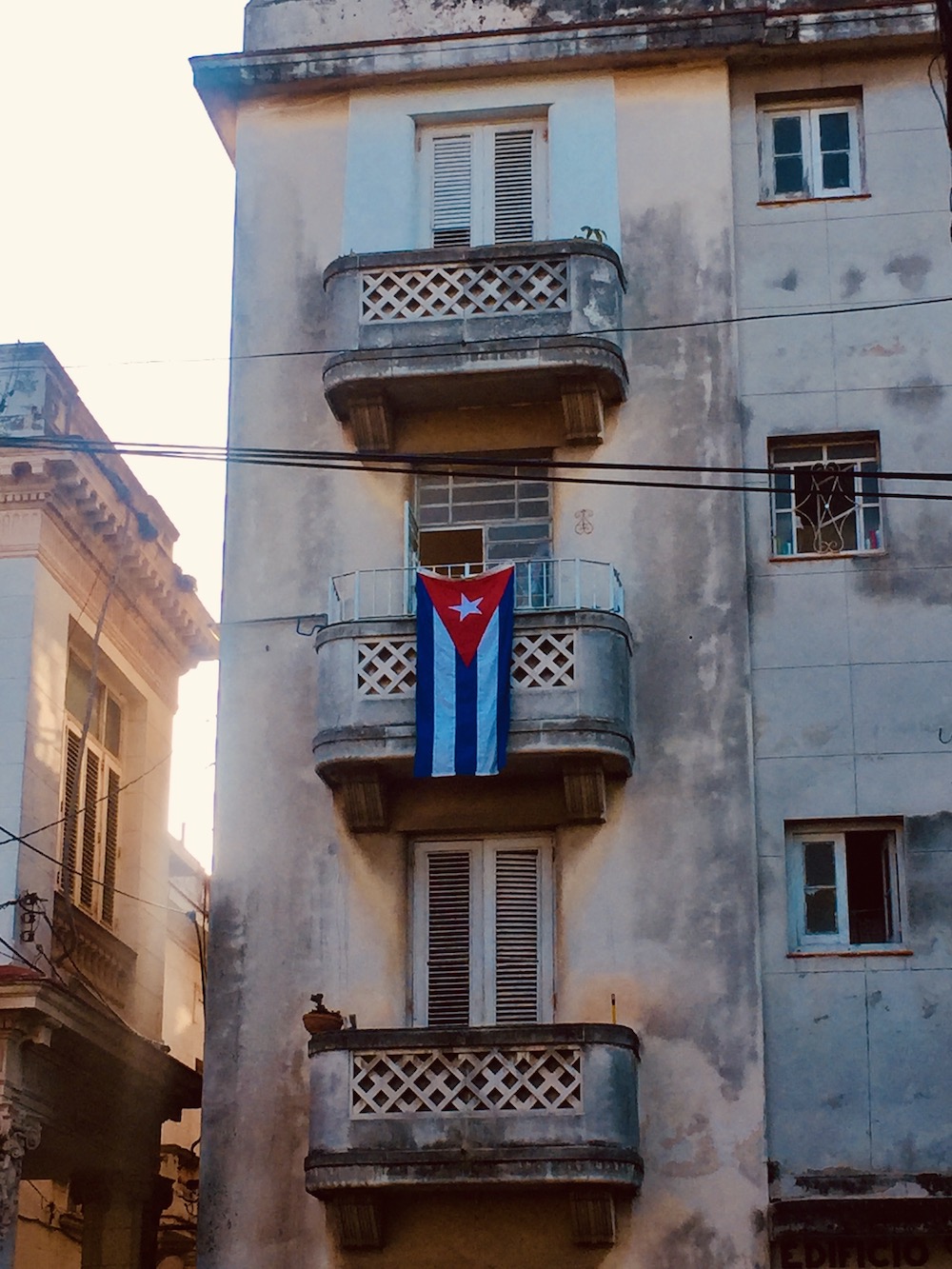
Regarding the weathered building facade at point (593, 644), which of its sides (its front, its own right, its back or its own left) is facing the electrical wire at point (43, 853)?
right

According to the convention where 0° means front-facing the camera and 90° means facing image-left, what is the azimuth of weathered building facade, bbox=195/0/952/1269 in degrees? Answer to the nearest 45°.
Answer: approximately 0°

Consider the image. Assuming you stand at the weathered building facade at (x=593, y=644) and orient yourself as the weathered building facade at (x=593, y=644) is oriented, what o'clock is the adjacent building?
The adjacent building is roughly at 4 o'clock from the weathered building facade.
